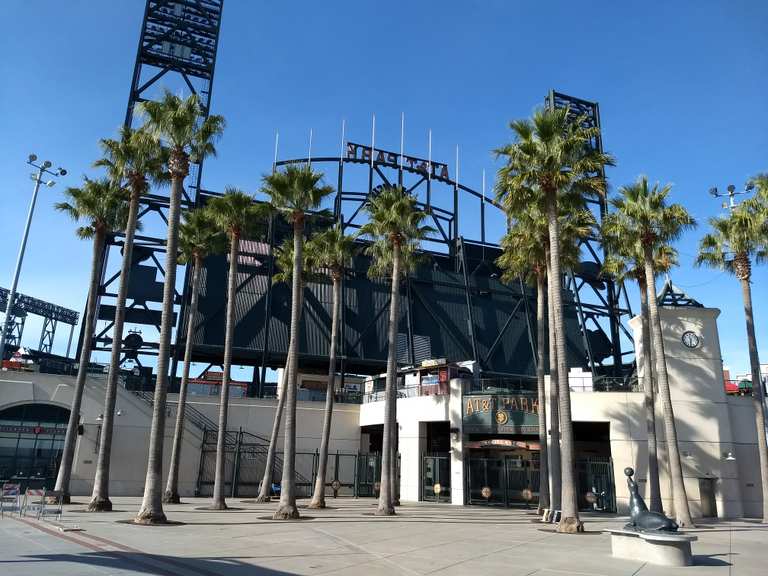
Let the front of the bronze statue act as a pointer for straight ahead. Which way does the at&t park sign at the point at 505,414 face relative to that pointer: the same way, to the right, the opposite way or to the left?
to the left

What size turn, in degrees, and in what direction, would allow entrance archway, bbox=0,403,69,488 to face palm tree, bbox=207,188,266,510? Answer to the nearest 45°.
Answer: approximately 45° to its left

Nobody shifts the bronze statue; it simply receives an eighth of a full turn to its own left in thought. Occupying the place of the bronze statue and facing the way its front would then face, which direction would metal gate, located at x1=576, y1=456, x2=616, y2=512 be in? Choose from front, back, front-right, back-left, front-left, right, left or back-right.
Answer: back-right

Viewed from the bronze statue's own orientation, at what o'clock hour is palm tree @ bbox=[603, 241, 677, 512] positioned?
The palm tree is roughly at 3 o'clock from the bronze statue.

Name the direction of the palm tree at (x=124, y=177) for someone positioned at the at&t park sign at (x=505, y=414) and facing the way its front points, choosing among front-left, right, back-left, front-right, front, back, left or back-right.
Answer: front-right

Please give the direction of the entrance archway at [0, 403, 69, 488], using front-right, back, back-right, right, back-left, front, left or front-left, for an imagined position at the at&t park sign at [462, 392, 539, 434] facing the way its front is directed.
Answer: right

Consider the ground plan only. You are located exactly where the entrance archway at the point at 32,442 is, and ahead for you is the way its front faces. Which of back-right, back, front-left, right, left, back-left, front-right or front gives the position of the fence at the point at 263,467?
left

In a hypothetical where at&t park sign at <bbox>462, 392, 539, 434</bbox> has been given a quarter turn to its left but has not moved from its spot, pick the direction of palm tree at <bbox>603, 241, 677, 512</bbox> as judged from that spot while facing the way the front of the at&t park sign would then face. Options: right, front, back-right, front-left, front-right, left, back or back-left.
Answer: front-right

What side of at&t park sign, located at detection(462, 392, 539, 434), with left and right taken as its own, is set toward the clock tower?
left

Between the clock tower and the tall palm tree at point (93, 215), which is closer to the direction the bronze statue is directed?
the tall palm tree

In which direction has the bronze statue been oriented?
to the viewer's left

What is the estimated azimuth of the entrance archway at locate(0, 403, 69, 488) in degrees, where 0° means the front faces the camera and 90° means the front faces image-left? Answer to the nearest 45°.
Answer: approximately 0°

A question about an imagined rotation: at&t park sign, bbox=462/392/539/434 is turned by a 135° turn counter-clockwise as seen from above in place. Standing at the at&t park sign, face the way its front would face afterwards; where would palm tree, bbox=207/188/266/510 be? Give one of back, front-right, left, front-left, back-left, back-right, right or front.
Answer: back

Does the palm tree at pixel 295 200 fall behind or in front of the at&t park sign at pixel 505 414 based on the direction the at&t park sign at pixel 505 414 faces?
in front

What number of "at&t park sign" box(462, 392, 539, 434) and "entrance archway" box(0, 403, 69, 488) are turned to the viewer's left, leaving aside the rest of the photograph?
0

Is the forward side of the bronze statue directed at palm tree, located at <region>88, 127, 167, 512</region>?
yes

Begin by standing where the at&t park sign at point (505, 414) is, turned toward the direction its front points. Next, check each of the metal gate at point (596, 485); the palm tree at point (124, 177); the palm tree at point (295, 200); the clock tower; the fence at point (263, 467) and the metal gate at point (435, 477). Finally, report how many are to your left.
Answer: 2
